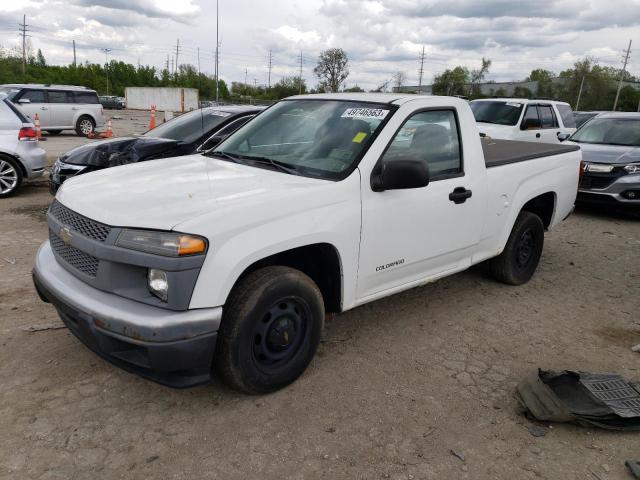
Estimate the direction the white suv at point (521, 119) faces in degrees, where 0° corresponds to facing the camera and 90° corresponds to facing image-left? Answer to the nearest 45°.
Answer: approximately 45°

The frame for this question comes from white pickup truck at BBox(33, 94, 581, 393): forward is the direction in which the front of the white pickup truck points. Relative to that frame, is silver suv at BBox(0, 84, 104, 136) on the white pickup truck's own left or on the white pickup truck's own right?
on the white pickup truck's own right

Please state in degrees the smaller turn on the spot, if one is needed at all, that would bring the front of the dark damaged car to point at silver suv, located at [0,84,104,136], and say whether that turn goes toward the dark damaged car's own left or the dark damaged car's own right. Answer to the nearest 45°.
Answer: approximately 135° to the dark damaged car's own right

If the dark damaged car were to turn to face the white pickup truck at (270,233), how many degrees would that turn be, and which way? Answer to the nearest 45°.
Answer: approximately 45° to its left

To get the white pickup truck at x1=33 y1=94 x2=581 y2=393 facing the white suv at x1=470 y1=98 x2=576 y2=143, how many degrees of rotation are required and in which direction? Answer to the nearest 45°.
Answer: approximately 180°

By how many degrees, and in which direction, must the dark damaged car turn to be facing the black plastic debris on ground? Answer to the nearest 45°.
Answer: approximately 90° to its left

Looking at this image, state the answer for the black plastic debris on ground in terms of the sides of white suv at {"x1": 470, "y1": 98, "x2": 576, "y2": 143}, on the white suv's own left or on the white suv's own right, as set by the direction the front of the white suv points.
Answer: on the white suv's own left

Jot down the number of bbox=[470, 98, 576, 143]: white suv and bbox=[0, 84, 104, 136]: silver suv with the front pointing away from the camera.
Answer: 0

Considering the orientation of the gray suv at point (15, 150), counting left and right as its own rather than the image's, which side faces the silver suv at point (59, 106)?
right
